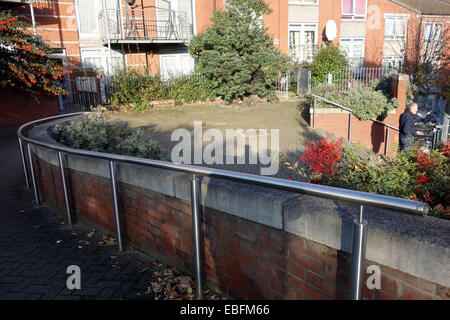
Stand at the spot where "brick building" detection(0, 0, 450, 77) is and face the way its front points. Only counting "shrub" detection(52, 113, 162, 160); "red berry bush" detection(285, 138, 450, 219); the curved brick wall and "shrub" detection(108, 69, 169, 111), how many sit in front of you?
4

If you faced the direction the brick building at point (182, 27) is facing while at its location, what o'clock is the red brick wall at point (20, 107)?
The red brick wall is roughly at 1 o'clock from the brick building.

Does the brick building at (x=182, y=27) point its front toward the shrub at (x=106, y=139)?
yes

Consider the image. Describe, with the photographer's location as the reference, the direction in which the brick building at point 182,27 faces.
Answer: facing the viewer

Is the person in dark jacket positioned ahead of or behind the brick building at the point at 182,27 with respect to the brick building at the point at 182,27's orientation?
ahead

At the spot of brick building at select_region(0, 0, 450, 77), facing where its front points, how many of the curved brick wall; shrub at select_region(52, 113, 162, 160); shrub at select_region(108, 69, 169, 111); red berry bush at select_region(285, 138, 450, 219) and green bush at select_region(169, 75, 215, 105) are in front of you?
5

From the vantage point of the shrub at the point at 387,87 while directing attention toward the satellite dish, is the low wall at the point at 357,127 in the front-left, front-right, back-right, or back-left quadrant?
back-left

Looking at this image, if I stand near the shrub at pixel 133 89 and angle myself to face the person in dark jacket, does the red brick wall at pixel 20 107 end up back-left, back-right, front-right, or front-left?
back-right

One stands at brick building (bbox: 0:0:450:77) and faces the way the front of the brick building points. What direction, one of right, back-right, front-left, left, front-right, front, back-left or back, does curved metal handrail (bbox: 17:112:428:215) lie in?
front

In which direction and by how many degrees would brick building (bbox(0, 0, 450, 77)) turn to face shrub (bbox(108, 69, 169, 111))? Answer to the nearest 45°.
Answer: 0° — it already faces it

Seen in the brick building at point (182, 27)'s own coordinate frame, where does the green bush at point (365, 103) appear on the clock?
The green bush is roughly at 11 o'clock from the brick building.

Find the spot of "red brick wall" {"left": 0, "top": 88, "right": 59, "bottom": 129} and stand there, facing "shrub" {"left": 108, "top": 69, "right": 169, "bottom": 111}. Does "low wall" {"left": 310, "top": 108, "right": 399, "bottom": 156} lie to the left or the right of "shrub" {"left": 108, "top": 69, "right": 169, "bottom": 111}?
right

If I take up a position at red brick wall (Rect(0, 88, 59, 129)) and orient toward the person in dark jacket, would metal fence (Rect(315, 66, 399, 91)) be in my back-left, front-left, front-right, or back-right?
front-left
